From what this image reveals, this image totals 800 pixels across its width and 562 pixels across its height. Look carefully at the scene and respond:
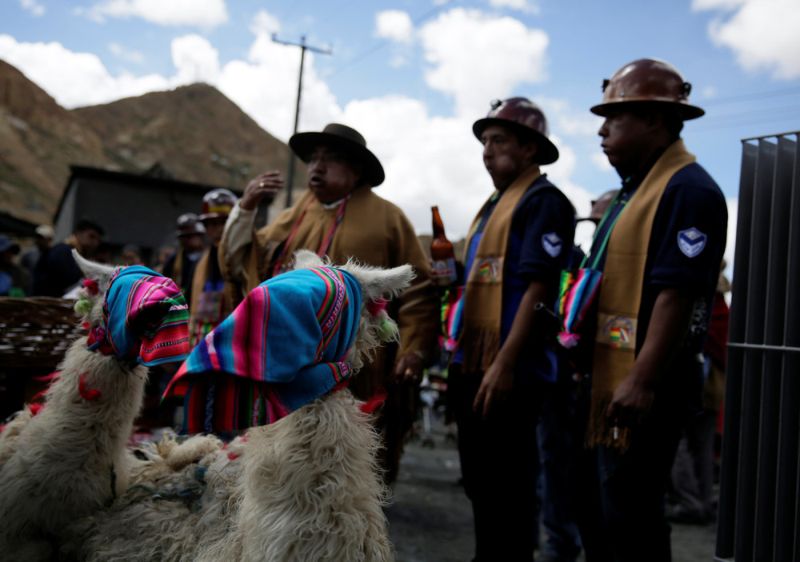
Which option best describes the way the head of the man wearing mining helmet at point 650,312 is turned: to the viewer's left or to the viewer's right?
to the viewer's left

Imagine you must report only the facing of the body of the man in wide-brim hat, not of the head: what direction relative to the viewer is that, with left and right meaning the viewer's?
facing the viewer and to the left of the viewer

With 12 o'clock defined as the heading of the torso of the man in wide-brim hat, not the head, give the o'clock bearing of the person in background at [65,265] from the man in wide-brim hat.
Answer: The person in background is roughly at 3 o'clock from the man in wide-brim hat.

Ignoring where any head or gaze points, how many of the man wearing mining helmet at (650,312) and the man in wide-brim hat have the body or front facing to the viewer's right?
0

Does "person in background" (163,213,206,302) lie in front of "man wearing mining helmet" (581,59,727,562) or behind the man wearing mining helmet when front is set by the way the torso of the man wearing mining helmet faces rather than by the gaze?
in front

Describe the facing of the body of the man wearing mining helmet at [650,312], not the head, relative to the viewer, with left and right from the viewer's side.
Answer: facing to the left of the viewer

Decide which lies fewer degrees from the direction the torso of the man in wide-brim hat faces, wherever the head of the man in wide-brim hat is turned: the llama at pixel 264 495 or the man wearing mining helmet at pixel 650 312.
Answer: the llama
